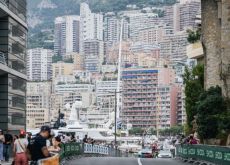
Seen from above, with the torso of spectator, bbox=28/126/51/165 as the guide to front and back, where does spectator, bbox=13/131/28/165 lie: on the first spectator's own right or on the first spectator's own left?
on the first spectator's own left

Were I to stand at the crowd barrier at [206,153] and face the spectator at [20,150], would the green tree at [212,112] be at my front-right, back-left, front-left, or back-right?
back-right
